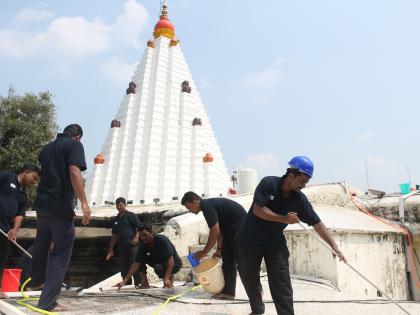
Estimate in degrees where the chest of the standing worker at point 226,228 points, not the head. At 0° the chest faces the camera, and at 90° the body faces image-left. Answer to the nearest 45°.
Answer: approximately 90°

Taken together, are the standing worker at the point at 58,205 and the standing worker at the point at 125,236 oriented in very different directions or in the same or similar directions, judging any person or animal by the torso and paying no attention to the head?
very different directions

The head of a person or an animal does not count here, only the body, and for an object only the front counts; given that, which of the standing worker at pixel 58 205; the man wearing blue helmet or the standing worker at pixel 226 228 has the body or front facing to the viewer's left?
the standing worker at pixel 226 228

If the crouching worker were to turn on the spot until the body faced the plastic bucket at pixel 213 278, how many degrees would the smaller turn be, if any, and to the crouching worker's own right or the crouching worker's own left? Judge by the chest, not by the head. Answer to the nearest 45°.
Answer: approximately 90° to the crouching worker's own left

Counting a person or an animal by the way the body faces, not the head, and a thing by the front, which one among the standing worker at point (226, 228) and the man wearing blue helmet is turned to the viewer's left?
the standing worker

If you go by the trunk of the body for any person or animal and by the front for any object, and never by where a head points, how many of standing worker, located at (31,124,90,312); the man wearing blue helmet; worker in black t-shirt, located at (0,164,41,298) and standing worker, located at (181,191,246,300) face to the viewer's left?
1

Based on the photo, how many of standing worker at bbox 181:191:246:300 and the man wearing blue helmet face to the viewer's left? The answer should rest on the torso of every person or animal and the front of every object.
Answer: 1

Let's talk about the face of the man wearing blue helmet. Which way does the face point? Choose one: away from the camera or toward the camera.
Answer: toward the camera

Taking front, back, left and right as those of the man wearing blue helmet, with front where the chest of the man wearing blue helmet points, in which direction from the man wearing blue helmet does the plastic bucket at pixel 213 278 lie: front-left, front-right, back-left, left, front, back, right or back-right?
back

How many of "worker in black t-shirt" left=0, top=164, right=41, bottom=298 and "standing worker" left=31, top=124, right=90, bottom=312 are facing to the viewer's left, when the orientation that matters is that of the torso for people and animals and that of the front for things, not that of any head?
0

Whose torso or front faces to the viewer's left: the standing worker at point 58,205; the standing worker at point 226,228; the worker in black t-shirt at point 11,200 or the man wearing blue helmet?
the standing worker at point 226,228

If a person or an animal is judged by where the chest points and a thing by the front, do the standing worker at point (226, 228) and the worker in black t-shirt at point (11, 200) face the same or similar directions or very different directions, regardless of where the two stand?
very different directions

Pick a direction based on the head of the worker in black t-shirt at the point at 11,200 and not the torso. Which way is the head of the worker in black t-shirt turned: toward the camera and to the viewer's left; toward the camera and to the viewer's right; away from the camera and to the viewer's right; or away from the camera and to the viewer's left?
toward the camera and to the viewer's right

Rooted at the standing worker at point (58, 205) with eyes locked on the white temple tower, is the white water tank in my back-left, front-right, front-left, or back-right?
front-right

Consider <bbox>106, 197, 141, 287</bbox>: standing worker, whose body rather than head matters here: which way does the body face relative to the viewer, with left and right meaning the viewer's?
facing the viewer and to the left of the viewer

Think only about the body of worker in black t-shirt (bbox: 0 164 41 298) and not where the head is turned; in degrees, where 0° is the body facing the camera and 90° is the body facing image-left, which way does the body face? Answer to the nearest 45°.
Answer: approximately 315°

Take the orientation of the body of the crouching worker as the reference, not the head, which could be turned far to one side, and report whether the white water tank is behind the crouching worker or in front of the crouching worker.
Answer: behind

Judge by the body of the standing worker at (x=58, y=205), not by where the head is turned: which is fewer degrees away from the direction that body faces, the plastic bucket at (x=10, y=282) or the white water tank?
the white water tank

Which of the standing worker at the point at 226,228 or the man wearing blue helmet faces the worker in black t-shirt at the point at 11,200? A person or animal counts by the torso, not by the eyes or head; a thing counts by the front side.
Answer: the standing worker

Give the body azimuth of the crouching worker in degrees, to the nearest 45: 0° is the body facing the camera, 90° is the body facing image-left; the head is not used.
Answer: approximately 45°

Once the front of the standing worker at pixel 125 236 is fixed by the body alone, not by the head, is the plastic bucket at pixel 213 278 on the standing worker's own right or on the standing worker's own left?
on the standing worker's own left
